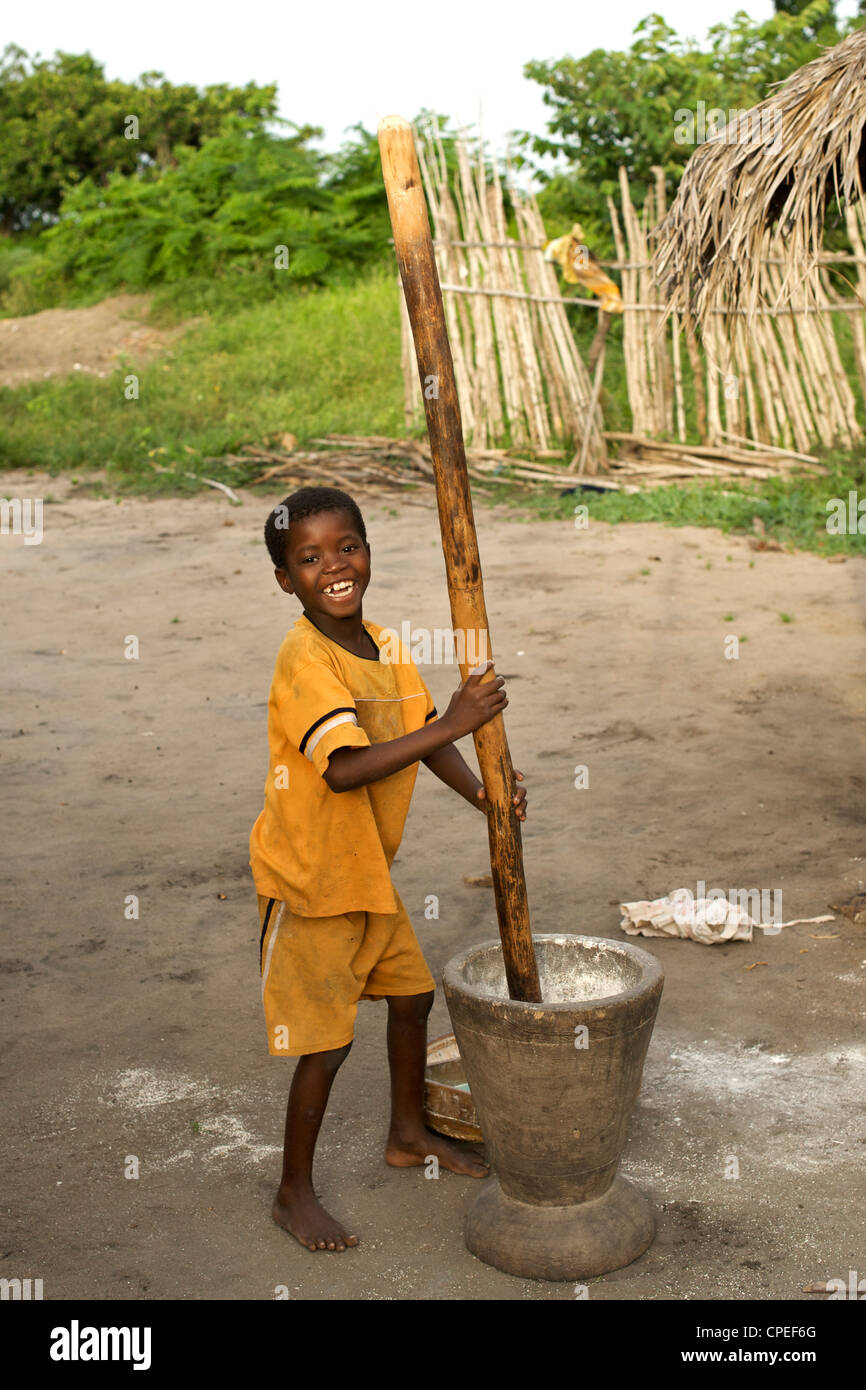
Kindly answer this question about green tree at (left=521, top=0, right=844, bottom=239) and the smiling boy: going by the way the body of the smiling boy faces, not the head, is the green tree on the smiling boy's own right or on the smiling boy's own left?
on the smiling boy's own left

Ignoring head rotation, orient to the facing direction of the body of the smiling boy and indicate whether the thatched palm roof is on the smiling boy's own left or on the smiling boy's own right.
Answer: on the smiling boy's own left

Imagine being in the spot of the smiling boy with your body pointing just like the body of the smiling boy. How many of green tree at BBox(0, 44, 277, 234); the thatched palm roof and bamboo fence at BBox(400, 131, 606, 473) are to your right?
0

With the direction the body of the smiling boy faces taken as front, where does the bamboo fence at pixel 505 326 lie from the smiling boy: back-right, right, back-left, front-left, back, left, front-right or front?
back-left

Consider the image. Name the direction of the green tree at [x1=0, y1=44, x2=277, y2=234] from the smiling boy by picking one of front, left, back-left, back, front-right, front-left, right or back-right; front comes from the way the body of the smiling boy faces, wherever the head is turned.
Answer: back-left

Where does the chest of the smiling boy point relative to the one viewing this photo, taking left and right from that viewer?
facing the viewer and to the right of the viewer

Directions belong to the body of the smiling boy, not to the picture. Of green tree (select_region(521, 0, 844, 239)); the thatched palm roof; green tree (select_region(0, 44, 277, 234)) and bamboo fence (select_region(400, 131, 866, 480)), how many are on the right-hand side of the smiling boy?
0

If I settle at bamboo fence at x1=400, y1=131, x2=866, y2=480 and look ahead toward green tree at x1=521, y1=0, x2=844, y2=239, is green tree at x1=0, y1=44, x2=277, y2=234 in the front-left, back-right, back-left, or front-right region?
front-left

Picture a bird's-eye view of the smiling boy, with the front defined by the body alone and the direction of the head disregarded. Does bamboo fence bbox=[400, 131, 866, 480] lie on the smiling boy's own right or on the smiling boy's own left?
on the smiling boy's own left
